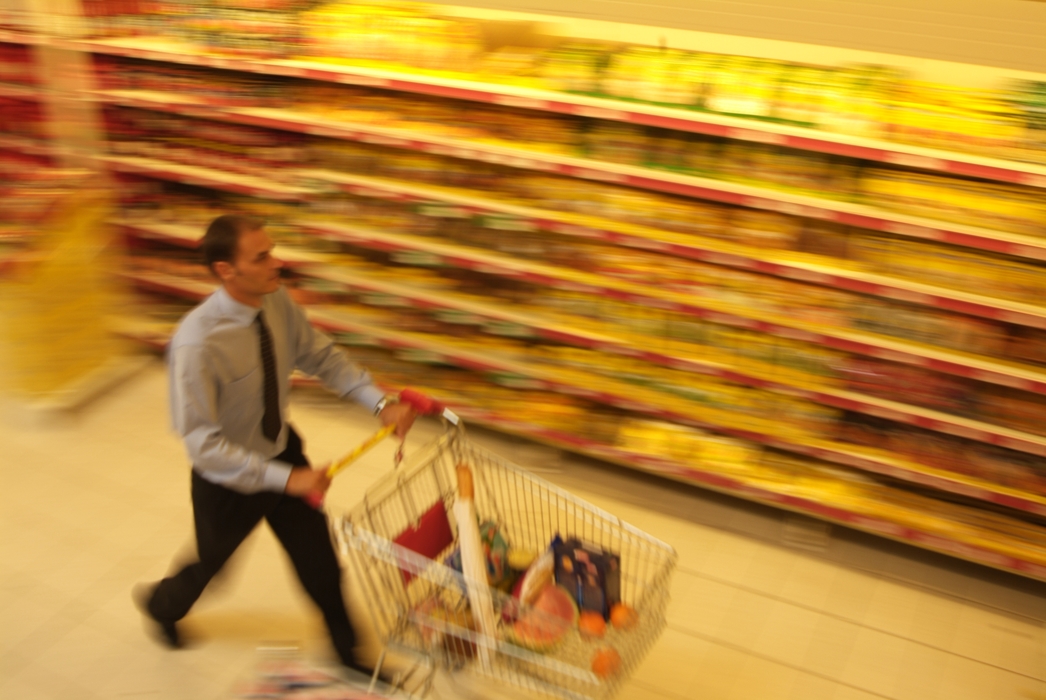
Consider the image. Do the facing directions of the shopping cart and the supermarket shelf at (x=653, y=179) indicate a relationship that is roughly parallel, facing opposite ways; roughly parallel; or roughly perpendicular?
roughly perpendicular

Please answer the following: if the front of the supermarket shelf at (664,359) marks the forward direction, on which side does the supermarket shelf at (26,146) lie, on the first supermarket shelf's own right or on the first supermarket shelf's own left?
on the first supermarket shelf's own right

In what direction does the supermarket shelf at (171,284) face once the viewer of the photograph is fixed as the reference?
facing the viewer and to the left of the viewer

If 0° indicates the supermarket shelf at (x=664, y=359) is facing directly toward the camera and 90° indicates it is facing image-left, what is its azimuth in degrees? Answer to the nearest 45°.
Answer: approximately 45°

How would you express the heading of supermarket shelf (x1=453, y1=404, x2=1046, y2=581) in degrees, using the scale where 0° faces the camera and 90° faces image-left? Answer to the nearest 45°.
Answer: approximately 45°

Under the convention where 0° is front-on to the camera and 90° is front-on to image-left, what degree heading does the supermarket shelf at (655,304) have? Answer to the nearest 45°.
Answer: approximately 45°
